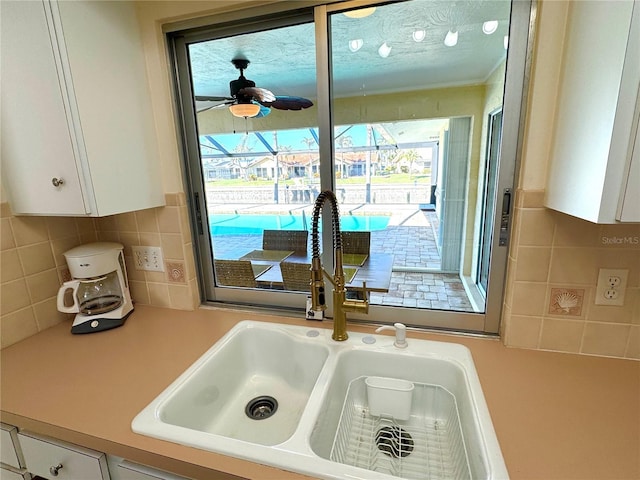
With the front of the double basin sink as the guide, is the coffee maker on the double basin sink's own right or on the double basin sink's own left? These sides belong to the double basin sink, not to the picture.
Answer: on the double basin sink's own right

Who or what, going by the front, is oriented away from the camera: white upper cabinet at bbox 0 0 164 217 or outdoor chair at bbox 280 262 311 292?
the outdoor chair

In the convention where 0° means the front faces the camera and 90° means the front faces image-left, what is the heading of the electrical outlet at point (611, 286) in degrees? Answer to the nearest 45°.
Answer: approximately 0°

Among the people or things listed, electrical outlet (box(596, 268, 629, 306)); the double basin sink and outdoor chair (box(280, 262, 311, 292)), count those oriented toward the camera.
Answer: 2

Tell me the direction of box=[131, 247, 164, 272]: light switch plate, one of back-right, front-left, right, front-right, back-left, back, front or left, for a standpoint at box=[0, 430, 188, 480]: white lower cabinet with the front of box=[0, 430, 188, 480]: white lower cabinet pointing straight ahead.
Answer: back

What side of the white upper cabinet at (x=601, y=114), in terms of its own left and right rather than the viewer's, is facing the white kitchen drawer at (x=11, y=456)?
right

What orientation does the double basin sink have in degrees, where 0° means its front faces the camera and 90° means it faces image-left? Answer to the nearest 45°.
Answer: approximately 0°

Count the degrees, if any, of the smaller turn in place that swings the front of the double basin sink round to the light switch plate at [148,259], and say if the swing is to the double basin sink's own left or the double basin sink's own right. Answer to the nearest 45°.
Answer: approximately 135° to the double basin sink's own right

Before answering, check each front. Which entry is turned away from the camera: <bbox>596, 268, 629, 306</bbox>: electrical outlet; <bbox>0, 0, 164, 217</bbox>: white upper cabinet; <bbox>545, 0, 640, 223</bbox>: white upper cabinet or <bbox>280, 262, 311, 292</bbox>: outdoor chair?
the outdoor chair

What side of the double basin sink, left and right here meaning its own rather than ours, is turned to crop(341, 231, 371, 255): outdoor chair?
back

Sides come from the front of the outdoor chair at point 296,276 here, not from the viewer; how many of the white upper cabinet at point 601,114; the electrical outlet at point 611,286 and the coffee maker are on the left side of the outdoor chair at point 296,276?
1

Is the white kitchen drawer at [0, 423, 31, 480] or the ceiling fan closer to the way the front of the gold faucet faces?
the white kitchen drawer
